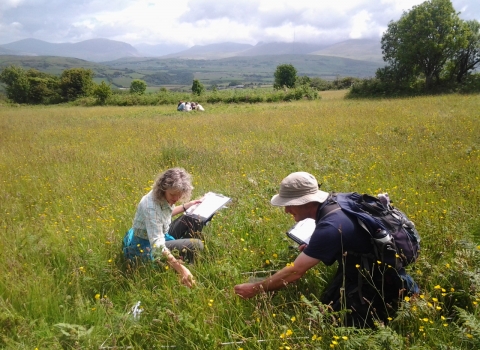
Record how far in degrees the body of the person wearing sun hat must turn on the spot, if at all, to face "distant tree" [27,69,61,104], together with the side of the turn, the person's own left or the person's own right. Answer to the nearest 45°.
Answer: approximately 45° to the person's own right

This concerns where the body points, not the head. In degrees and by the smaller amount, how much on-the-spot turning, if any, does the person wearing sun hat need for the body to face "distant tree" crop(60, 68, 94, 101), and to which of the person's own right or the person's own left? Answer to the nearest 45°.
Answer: approximately 45° to the person's own right

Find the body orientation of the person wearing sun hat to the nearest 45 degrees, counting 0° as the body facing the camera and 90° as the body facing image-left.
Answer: approximately 90°

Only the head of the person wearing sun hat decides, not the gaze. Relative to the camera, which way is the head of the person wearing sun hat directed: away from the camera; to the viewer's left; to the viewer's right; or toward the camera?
to the viewer's left

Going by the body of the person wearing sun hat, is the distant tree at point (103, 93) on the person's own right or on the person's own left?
on the person's own right

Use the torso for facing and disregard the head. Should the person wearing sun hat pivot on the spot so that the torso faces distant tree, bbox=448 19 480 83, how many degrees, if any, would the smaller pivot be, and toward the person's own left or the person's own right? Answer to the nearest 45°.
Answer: approximately 90° to the person's own right
